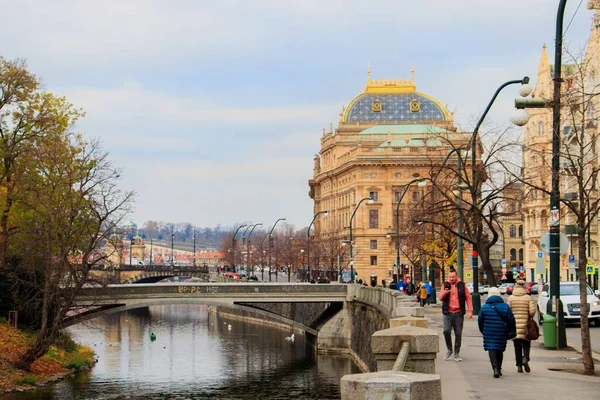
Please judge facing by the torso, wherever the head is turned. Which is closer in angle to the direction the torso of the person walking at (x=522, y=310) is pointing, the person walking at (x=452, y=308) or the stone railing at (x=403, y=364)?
the person walking

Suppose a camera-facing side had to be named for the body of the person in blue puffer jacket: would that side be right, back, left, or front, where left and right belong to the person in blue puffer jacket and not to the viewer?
back

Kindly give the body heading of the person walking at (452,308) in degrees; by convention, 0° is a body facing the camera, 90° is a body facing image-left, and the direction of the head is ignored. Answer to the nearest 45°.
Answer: approximately 0°

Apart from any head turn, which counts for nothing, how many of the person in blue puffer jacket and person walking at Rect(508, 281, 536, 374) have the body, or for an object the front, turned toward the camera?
0

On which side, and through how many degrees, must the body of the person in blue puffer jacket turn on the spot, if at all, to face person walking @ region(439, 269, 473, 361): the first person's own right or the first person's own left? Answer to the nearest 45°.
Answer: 0° — they already face them

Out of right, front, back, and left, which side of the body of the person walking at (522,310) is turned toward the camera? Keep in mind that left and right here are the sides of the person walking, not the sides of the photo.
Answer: back

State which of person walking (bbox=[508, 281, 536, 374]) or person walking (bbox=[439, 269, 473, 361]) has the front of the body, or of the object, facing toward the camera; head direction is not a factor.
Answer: person walking (bbox=[439, 269, 473, 361])

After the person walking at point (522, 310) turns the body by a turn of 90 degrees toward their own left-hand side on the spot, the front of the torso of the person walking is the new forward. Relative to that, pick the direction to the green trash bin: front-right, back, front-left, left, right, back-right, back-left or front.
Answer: right

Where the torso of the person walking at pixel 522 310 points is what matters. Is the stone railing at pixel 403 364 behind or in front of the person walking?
behind

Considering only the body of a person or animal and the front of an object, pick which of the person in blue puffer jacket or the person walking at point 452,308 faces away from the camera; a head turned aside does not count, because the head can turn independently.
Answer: the person in blue puffer jacket

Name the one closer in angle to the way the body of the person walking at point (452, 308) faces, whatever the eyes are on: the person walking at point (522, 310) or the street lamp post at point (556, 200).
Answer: the person walking

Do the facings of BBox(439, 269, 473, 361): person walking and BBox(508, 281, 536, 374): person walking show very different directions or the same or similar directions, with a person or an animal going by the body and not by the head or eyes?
very different directions

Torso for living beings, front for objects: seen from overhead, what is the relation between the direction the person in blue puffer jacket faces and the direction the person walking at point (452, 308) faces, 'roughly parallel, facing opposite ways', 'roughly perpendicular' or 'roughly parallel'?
roughly parallel, facing opposite ways

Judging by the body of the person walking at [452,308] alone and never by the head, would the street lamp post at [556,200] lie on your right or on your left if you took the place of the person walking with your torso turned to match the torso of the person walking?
on your left

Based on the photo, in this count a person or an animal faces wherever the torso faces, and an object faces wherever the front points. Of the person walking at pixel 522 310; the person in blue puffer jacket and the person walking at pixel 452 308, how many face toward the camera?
1
